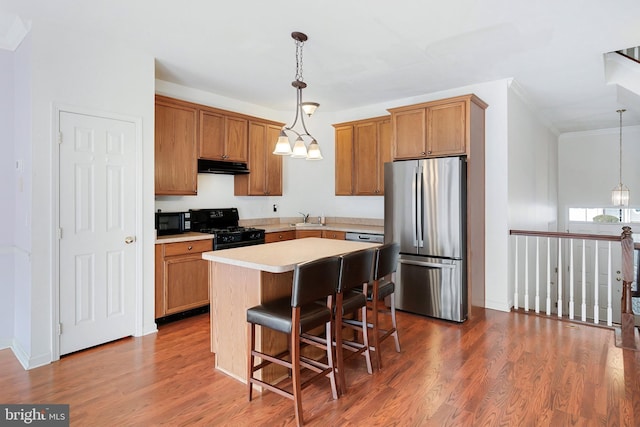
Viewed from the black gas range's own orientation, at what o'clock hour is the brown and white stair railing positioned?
The brown and white stair railing is roughly at 11 o'clock from the black gas range.

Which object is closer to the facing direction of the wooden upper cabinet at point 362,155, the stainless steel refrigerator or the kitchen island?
the kitchen island

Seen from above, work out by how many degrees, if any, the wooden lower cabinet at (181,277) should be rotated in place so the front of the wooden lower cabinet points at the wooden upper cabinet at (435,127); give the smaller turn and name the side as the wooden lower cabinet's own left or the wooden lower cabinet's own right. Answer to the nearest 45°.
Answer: approximately 45° to the wooden lower cabinet's own left

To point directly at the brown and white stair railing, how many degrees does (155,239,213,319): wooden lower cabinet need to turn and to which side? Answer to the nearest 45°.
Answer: approximately 45° to its left
